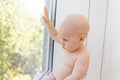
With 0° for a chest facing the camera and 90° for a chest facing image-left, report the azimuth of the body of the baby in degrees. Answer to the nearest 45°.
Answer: approximately 45°
